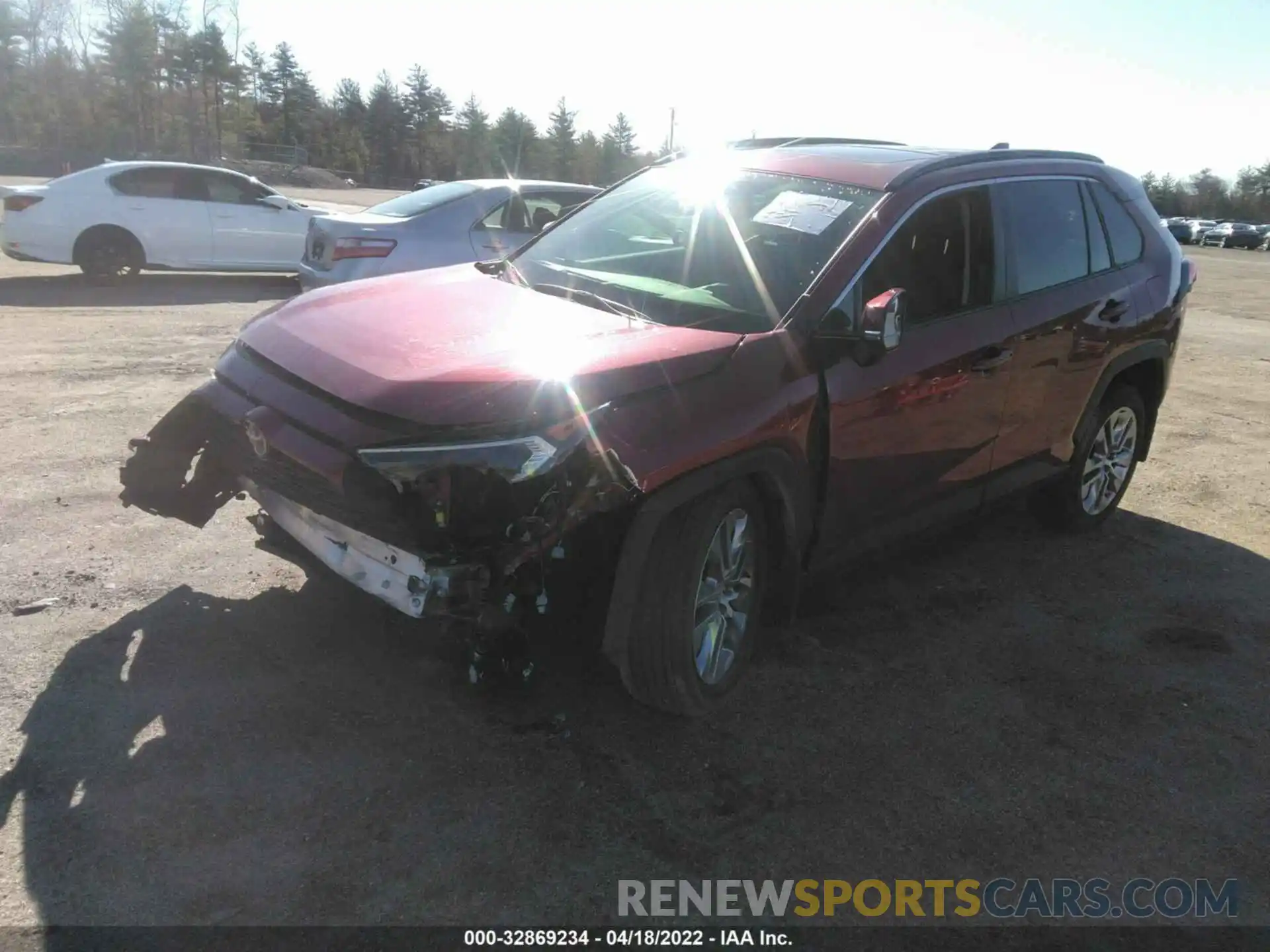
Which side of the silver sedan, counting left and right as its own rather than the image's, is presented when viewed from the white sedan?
left

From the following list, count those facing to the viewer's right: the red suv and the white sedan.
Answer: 1

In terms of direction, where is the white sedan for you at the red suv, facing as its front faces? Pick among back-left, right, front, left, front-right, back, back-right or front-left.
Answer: right

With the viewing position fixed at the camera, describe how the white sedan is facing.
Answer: facing to the right of the viewer

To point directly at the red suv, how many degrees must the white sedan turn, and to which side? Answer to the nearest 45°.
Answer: approximately 90° to its right

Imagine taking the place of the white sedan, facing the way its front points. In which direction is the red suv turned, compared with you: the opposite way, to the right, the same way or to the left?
the opposite way

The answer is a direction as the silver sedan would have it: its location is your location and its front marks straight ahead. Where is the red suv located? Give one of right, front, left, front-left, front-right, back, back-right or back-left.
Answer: back-right

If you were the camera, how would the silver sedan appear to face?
facing away from the viewer and to the right of the viewer

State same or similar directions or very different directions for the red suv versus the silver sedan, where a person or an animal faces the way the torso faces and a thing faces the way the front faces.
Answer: very different directions

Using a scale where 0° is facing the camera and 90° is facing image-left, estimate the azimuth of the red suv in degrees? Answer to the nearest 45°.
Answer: approximately 45°
